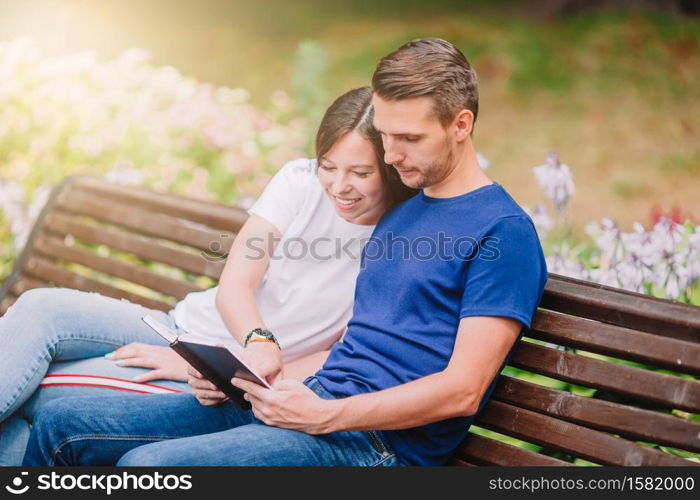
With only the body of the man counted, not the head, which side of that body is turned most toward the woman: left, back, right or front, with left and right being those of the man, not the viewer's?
right
